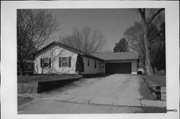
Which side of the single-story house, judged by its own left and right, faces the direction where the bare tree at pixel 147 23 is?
left

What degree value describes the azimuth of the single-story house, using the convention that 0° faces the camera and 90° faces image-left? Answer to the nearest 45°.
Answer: approximately 0°

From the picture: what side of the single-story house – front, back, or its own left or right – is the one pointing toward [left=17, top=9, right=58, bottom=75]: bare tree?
right
